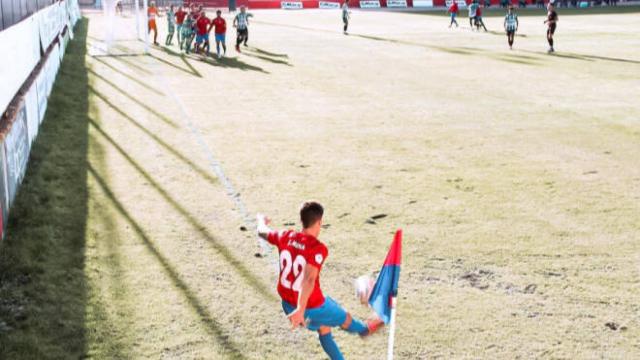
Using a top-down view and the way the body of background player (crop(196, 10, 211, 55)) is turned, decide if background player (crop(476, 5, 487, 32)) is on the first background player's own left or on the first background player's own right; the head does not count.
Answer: on the first background player's own left

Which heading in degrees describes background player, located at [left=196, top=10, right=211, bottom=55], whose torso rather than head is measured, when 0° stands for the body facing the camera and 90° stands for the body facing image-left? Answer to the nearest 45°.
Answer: approximately 0°

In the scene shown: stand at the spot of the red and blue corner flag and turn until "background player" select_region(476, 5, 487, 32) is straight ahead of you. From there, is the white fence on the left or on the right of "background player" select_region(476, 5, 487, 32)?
left

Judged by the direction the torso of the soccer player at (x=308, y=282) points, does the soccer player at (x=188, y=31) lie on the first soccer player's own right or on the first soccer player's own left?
on the first soccer player's own left

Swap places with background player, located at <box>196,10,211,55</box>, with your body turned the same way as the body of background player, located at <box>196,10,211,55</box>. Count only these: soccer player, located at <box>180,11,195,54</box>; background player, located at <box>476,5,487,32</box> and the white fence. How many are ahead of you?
1

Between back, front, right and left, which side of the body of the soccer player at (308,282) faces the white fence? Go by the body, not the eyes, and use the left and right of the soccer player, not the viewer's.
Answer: left

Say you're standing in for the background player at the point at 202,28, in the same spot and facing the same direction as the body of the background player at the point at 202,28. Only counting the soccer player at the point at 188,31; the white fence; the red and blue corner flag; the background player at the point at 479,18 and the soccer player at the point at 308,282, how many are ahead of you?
3

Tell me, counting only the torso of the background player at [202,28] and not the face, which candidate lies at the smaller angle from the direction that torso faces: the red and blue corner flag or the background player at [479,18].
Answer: the red and blue corner flag

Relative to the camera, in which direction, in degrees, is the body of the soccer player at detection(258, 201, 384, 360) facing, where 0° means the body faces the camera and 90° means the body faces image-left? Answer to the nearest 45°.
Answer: approximately 225°

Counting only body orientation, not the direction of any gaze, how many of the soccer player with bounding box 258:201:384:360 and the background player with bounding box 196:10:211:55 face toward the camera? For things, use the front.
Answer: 1
